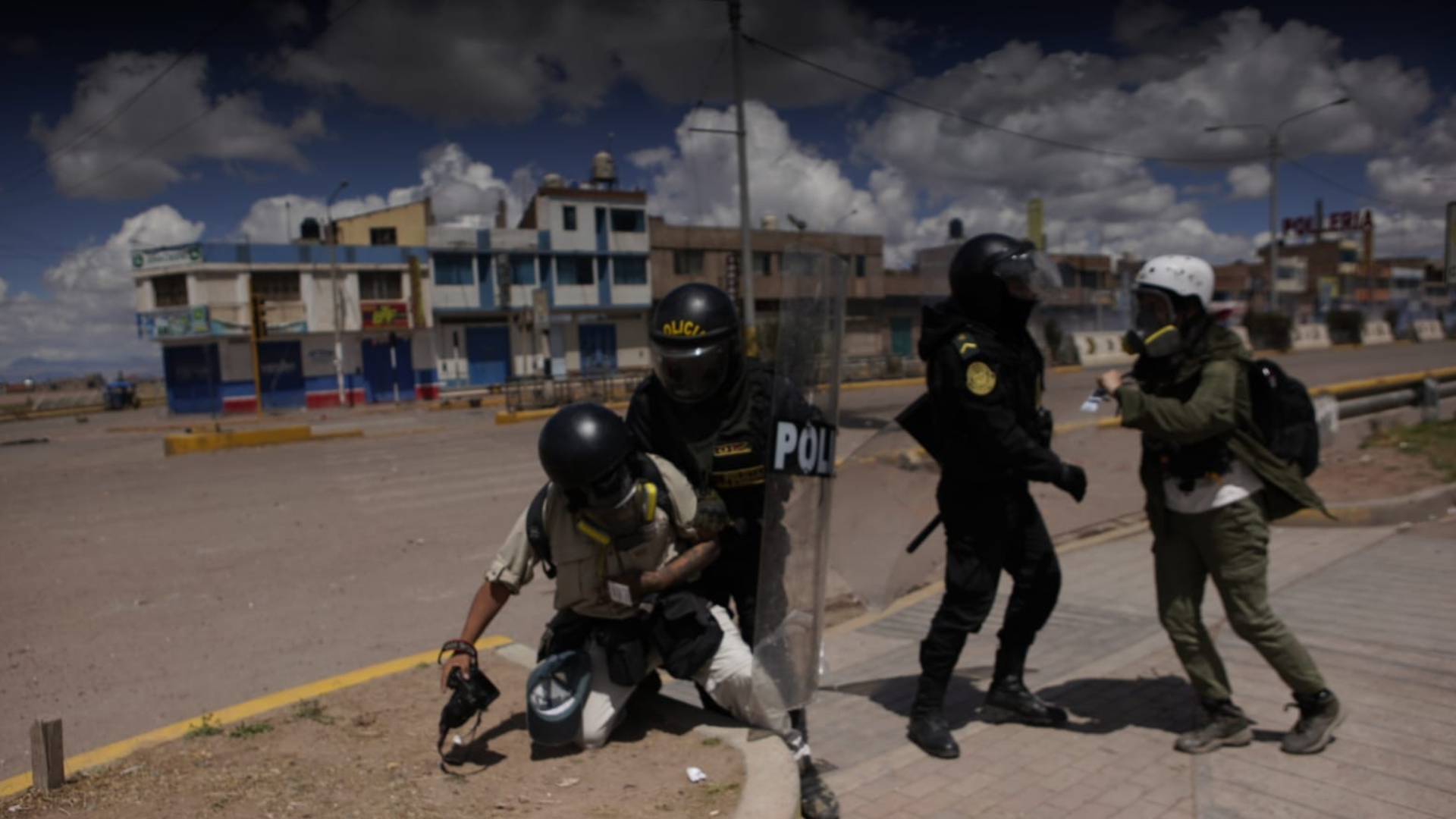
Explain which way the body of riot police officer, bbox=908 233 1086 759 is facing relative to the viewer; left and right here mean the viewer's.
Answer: facing to the right of the viewer

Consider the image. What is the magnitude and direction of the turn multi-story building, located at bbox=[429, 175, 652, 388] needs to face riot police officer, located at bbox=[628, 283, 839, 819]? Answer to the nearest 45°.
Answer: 0° — it already faces them

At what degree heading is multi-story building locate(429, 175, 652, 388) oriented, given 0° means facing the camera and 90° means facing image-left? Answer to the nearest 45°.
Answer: approximately 0°

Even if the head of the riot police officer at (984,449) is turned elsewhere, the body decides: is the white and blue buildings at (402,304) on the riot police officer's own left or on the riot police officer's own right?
on the riot police officer's own left

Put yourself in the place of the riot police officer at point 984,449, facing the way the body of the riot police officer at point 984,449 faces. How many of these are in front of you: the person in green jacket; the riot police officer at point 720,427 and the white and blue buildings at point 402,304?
1

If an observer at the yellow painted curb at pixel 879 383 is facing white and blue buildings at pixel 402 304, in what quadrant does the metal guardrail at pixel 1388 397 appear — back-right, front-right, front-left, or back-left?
back-left

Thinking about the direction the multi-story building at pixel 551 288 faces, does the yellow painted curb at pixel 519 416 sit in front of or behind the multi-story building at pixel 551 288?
in front

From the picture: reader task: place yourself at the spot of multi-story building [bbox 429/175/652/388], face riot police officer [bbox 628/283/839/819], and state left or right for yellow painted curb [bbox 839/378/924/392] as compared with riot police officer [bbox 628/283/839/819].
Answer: left

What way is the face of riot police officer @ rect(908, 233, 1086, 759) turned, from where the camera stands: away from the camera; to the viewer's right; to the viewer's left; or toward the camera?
to the viewer's right
